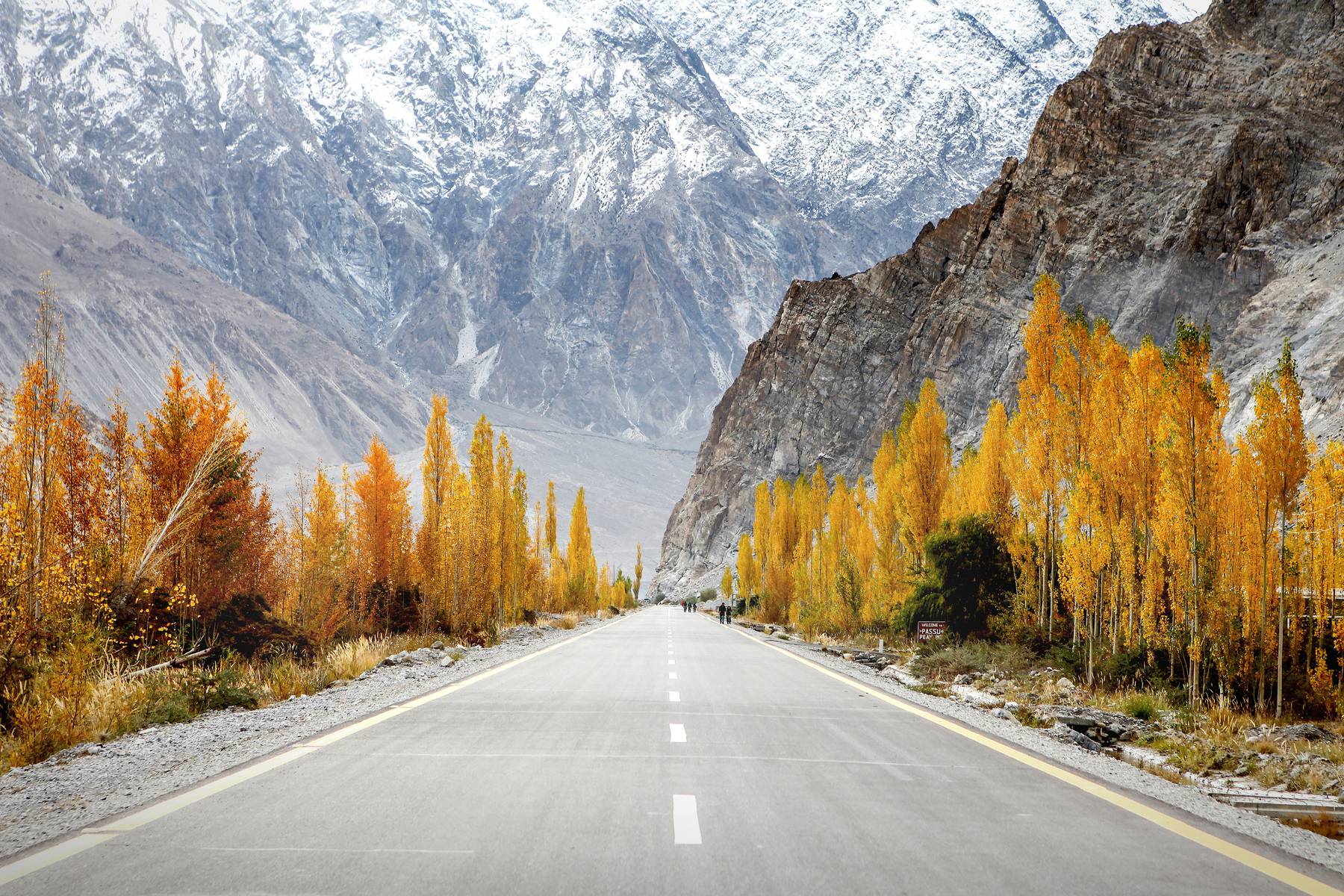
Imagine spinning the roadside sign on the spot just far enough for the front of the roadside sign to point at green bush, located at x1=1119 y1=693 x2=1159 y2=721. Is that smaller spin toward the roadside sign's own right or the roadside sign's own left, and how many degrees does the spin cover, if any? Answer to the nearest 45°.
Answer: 0° — it already faces it

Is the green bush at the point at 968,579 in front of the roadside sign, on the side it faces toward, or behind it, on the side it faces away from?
behind

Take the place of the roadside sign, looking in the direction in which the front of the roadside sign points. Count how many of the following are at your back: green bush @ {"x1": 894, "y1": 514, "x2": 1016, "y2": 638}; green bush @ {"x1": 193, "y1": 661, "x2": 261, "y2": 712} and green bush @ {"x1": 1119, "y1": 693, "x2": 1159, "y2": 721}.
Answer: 1

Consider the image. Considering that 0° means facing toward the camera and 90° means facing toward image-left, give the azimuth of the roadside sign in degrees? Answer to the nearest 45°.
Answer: approximately 0°

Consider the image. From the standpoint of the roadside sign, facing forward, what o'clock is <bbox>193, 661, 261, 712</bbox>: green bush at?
The green bush is roughly at 1 o'clock from the roadside sign.
